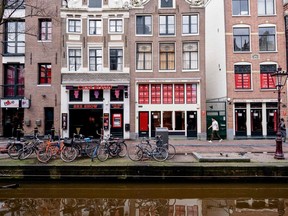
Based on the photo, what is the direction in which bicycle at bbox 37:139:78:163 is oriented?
to the viewer's left

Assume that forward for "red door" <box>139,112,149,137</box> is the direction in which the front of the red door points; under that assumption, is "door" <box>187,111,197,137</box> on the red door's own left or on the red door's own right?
on the red door's own left

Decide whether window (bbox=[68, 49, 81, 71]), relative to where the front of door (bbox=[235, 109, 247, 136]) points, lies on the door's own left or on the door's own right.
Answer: on the door's own right

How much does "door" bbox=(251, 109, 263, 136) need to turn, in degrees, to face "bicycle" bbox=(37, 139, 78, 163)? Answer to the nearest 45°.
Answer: approximately 45° to its right
